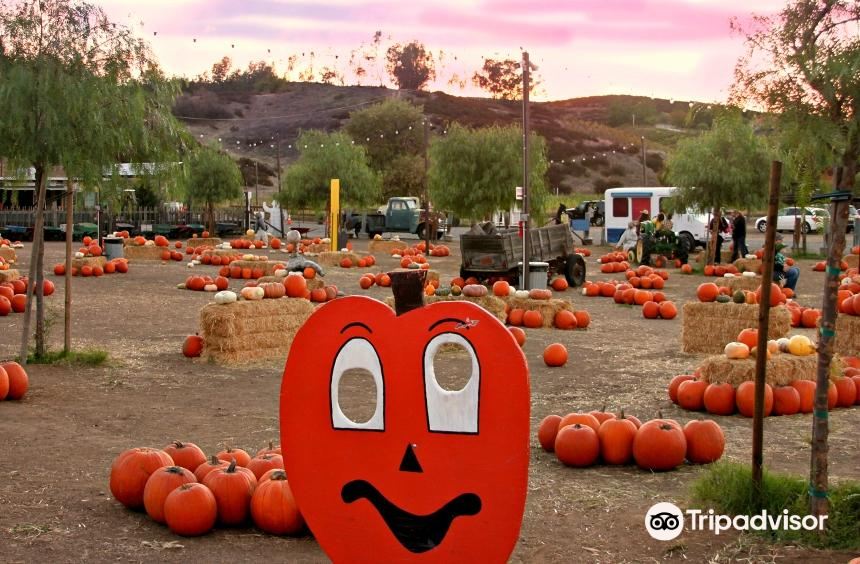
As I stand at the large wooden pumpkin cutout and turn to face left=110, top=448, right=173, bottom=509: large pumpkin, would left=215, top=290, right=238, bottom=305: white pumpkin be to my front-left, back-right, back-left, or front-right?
front-right

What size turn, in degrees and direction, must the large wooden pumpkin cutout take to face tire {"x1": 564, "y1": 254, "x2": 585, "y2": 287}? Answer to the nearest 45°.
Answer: approximately 180°

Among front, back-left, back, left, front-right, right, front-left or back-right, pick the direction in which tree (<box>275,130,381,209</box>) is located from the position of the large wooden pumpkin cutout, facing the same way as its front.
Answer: back

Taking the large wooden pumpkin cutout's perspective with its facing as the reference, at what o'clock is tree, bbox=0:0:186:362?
The tree is roughly at 5 o'clock from the large wooden pumpkin cutout.

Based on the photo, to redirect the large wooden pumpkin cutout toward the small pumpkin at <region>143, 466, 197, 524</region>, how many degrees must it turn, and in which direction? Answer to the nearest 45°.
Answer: approximately 135° to its right

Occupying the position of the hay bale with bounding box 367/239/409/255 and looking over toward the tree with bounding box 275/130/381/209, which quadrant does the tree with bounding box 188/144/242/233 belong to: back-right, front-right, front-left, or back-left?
front-left

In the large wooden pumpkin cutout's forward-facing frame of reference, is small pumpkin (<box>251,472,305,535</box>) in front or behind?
behind

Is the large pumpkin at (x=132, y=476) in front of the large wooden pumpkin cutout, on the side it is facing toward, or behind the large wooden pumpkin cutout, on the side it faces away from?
behind

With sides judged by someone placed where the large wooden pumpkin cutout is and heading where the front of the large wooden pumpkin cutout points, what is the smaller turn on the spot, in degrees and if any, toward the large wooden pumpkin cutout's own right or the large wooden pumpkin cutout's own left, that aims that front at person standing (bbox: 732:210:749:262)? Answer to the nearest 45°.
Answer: approximately 180°

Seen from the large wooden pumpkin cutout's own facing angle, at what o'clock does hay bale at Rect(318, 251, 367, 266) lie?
The hay bale is roughly at 6 o'clock from the large wooden pumpkin cutout.

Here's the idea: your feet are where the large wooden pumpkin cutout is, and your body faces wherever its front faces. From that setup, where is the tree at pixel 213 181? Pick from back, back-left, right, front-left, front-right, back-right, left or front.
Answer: back

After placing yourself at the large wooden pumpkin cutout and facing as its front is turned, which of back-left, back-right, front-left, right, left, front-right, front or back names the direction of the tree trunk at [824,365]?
back-left

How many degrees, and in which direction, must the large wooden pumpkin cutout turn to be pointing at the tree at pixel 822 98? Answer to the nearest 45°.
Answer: approximately 135° to its left

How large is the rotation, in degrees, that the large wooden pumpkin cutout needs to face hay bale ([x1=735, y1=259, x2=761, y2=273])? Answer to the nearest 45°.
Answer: approximately 180°

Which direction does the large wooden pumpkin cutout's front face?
toward the camera

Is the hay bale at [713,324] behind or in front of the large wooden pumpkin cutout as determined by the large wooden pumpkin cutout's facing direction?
behind

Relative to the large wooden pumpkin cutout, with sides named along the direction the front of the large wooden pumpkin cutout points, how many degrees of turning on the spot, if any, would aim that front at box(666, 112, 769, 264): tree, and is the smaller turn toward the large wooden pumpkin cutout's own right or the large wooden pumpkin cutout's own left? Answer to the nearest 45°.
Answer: approximately 180°
